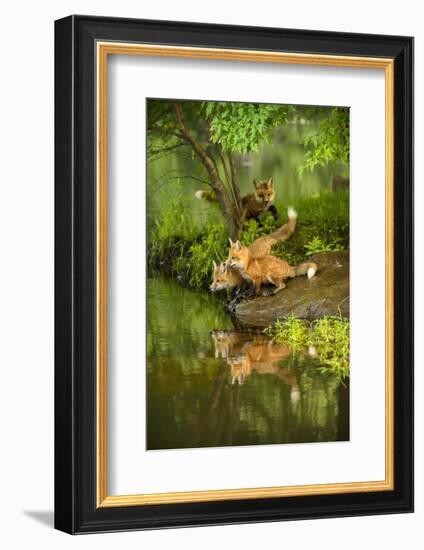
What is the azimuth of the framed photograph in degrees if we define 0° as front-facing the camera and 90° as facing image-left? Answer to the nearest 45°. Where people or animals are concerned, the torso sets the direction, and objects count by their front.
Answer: approximately 315°
